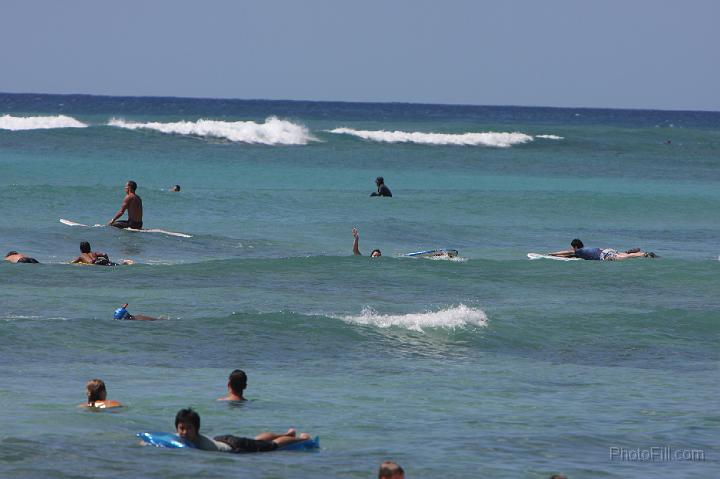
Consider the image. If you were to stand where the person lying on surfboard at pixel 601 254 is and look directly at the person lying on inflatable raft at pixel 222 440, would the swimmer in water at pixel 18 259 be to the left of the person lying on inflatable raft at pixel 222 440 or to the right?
right

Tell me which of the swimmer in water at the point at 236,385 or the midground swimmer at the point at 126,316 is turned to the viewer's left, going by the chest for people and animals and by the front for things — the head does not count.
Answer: the midground swimmer

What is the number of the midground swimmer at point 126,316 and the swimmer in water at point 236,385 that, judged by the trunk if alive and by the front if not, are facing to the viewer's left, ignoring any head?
1

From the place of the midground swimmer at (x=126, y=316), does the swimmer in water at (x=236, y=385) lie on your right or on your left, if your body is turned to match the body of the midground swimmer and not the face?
on your left

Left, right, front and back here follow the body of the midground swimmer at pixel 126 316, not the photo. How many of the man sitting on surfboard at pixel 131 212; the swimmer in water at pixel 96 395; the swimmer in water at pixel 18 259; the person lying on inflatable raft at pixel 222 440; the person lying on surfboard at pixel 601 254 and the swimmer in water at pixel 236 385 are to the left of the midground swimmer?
3

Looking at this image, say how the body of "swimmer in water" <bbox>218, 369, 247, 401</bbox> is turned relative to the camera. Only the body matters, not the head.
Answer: away from the camera

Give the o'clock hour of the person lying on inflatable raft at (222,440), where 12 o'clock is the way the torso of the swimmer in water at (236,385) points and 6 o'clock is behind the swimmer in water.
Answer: The person lying on inflatable raft is roughly at 6 o'clock from the swimmer in water.

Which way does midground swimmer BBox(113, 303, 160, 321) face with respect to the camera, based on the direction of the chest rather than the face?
to the viewer's left

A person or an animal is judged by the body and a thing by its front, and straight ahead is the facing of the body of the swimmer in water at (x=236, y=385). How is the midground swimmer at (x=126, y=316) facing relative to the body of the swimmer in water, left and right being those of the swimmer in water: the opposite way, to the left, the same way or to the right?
to the left

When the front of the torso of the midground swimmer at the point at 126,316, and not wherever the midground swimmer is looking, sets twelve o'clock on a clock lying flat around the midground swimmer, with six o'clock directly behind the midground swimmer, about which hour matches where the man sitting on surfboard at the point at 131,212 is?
The man sitting on surfboard is roughly at 3 o'clock from the midground swimmer.
